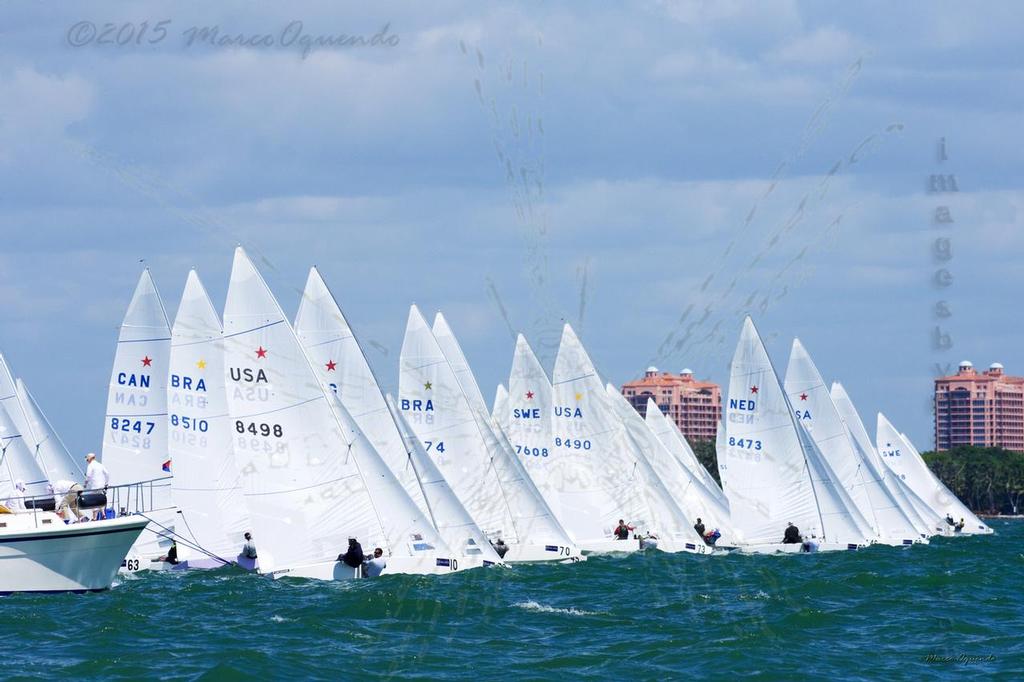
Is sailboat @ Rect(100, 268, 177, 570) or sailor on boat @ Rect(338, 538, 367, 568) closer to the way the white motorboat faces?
the sailor on boat

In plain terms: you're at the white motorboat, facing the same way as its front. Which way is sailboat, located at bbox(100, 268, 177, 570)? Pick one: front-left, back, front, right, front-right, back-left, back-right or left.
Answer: left

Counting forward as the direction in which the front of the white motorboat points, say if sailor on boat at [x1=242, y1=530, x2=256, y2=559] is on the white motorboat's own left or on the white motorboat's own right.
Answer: on the white motorboat's own left

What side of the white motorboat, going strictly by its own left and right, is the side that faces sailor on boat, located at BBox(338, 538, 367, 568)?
front

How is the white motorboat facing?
to the viewer's right

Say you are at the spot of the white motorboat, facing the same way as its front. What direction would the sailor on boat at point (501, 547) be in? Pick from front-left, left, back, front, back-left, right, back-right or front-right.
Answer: front-left
